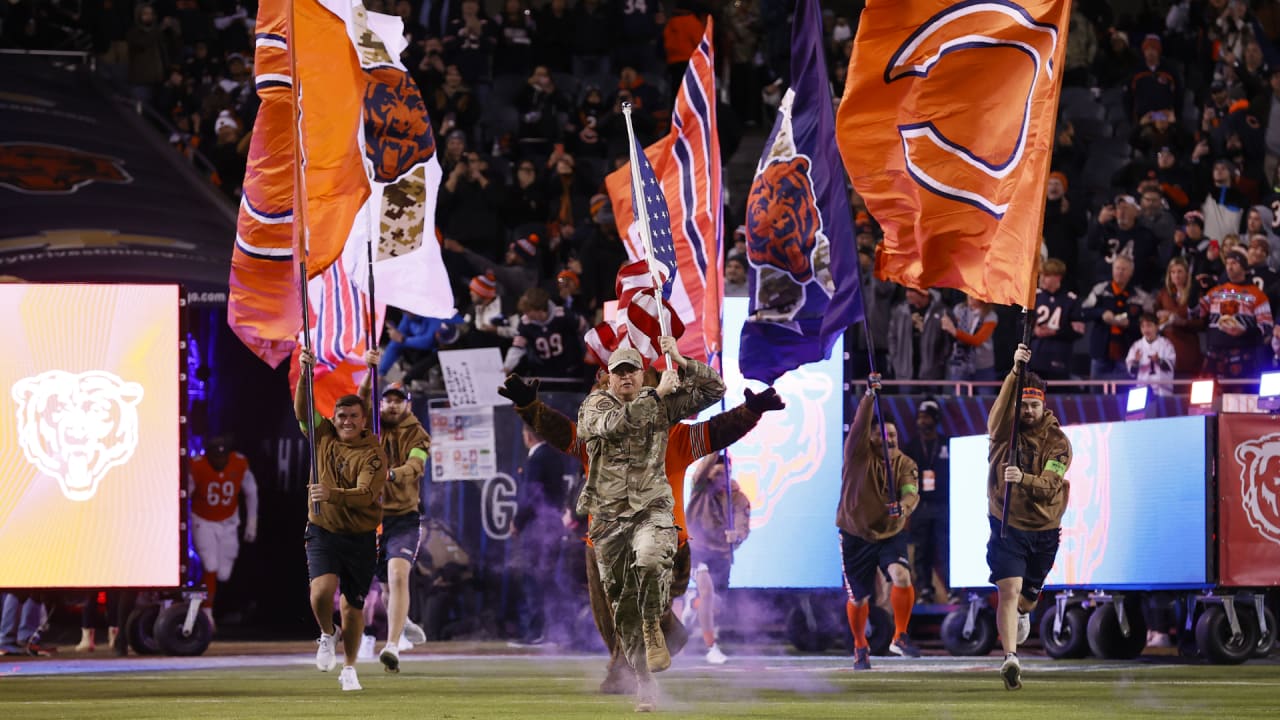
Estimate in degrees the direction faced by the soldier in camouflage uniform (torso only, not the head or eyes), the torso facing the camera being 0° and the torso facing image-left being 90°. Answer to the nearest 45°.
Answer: approximately 0°
